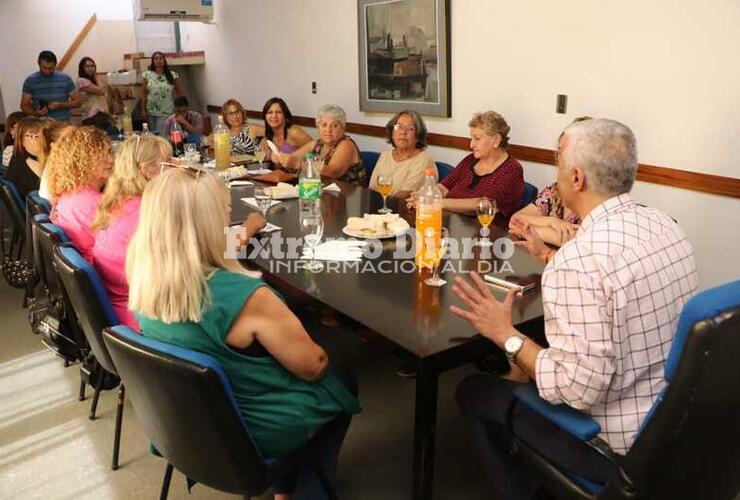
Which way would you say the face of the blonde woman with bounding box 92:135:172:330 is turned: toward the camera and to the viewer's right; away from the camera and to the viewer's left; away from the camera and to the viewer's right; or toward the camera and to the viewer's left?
away from the camera and to the viewer's right

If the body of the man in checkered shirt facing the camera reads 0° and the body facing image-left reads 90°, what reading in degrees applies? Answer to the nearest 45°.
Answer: approximately 135°

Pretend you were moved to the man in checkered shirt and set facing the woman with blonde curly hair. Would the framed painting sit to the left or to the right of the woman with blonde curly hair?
right

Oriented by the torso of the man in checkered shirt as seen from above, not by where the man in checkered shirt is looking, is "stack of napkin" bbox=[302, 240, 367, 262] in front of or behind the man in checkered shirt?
in front

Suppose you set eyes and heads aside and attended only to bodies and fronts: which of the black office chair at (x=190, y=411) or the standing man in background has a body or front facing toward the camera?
the standing man in background

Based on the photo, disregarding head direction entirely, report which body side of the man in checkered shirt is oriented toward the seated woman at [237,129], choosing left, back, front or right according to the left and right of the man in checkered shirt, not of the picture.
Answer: front

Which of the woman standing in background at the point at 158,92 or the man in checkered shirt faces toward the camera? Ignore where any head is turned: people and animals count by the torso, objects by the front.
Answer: the woman standing in background

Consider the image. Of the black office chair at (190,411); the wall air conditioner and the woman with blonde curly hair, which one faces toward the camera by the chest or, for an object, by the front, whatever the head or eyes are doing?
the wall air conditioner

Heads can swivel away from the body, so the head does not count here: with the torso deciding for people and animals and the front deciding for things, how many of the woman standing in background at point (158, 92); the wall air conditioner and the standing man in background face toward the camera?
3

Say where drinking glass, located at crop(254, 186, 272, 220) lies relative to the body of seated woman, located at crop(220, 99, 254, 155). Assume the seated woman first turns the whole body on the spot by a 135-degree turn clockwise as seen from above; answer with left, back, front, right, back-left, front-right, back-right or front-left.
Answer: back

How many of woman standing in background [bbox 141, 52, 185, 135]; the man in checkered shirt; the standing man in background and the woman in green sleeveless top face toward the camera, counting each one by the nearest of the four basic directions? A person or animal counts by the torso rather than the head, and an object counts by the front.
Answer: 2

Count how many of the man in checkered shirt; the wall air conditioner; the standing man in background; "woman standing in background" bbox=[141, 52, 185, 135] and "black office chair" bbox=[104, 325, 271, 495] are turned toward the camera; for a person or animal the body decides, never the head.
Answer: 3

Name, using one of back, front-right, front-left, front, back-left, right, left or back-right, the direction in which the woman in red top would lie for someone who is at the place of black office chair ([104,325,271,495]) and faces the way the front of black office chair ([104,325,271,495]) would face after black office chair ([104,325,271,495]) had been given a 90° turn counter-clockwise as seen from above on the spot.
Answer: right

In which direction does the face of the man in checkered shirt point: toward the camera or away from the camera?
away from the camera

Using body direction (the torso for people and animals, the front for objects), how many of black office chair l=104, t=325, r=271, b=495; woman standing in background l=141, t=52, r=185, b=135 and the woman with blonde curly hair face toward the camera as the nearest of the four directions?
1

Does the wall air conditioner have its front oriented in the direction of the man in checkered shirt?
yes
